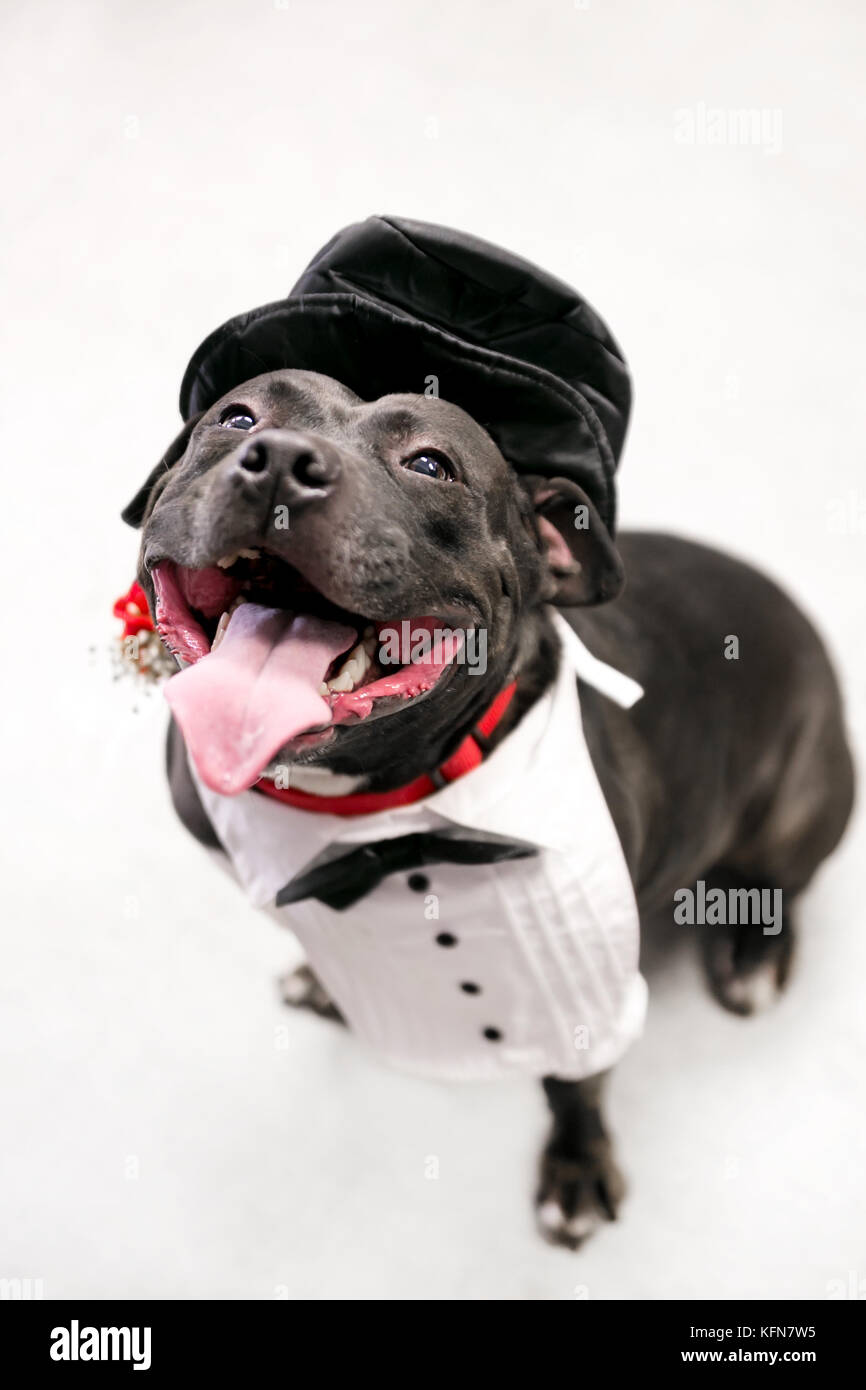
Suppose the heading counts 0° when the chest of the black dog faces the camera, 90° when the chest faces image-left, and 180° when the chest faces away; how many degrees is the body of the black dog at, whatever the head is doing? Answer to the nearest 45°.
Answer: approximately 45°
